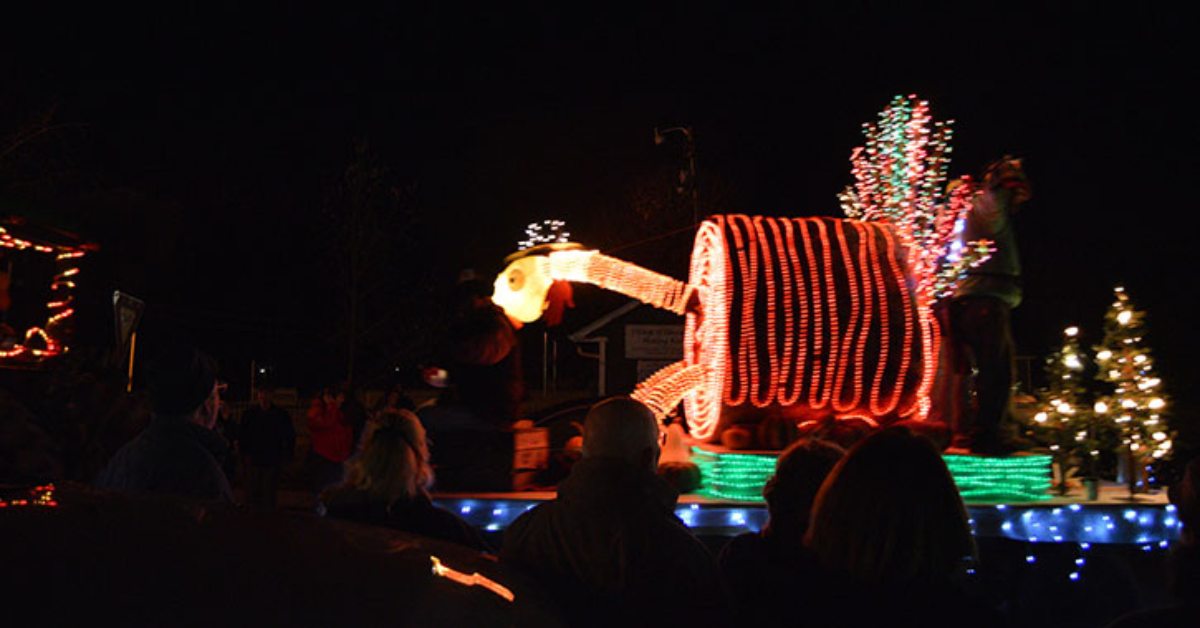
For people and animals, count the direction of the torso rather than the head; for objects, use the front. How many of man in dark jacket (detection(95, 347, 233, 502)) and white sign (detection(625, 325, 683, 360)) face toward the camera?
1

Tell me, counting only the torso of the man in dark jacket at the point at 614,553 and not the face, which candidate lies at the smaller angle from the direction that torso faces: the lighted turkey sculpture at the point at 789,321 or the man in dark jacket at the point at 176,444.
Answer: the lighted turkey sculpture

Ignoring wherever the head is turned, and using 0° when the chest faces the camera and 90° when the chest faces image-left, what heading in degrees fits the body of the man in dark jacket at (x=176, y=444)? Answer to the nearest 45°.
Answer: approximately 225°

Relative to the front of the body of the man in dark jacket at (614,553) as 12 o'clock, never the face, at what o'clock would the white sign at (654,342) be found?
The white sign is roughly at 12 o'clock from the man in dark jacket.

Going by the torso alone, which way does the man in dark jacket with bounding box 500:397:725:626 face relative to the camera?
away from the camera

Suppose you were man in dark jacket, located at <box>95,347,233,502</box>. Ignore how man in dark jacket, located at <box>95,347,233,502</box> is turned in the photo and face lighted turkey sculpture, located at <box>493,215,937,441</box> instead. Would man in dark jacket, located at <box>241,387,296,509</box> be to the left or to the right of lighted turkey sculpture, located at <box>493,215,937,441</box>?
left

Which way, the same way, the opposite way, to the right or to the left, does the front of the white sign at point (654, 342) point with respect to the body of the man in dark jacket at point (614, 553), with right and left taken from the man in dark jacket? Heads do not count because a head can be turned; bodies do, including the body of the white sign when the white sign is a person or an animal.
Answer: the opposite way

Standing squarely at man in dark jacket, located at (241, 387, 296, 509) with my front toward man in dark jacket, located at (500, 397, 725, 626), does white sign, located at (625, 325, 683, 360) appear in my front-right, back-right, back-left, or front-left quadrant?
back-left

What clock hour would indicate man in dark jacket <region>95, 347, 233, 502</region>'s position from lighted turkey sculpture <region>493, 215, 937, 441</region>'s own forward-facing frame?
The man in dark jacket is roughly at 10 o'clock from the lighted turkey sculpture.

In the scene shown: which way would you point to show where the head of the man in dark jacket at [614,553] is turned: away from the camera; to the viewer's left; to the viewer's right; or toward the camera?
away from the camera

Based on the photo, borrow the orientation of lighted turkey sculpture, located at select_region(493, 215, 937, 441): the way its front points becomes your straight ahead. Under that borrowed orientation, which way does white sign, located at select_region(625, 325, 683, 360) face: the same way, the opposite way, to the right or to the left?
to the left

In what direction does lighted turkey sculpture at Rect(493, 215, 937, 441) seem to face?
to the viewer's left

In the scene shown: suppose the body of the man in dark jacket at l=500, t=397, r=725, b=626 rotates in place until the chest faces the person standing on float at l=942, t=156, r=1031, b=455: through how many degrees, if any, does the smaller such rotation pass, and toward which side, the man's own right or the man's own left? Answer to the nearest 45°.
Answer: approximately 45° to the man's own right

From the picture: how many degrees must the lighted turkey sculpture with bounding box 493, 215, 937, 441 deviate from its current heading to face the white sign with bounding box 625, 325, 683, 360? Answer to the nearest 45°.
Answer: approximately 90° to its right

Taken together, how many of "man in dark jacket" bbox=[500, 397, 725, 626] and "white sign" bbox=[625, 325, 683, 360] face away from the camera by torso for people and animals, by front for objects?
1

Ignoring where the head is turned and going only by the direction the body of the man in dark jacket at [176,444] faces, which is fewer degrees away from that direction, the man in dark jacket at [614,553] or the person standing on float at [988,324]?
the person standing on float
